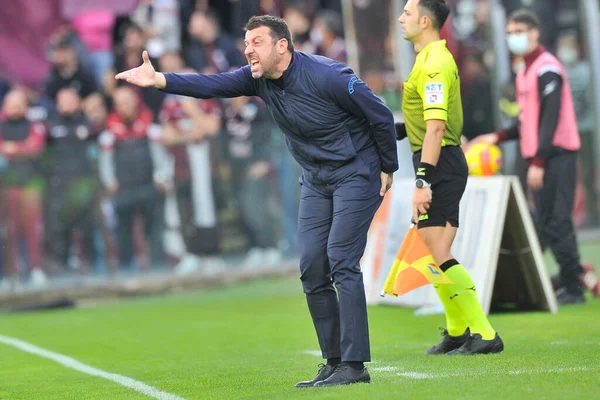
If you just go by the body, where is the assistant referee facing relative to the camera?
to the viewer's left

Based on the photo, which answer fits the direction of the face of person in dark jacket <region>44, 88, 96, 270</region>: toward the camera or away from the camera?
toward the camera

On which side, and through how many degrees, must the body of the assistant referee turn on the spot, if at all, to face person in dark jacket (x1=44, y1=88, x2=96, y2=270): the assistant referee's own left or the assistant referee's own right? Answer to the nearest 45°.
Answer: approximately 45° to the assistant referee's own right

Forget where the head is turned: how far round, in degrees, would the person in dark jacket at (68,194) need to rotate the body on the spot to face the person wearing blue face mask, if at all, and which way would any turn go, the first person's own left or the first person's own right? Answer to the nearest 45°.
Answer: approximately 45° to the first person's own left

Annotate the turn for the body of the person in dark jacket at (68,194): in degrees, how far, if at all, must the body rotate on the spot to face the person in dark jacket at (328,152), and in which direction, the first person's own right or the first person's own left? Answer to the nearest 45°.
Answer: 0° — they already face them

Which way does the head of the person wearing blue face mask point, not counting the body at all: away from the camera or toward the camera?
toward the camera

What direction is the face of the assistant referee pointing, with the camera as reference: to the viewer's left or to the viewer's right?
to the viewer's left

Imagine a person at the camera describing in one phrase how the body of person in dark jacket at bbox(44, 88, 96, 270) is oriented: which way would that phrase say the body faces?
toward the camera

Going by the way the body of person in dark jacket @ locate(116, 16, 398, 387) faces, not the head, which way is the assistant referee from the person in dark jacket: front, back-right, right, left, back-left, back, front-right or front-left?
back

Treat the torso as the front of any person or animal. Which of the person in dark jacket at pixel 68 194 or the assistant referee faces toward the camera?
the person in dark jacket

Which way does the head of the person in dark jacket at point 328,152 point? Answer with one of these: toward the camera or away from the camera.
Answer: toward the camera

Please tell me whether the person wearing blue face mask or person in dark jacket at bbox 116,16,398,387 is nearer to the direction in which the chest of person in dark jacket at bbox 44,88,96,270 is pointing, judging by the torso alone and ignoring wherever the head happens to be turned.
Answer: the person in dark jacket

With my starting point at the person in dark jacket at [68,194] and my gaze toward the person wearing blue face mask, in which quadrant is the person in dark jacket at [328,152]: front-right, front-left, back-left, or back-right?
front-right

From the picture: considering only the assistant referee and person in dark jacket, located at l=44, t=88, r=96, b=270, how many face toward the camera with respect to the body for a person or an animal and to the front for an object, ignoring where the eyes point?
1

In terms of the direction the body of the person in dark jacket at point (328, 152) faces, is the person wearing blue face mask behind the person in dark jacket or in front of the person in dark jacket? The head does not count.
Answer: behind
